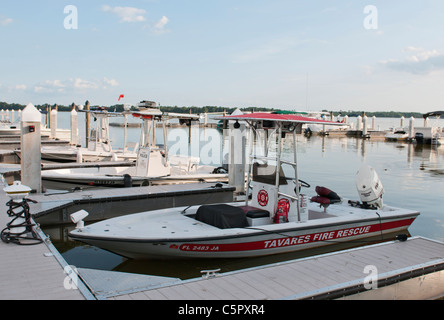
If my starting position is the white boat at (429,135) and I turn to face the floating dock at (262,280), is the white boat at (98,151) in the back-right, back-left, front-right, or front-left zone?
front-right

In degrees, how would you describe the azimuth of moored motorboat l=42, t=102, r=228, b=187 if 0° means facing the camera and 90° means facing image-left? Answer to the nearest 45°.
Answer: approximately 90°

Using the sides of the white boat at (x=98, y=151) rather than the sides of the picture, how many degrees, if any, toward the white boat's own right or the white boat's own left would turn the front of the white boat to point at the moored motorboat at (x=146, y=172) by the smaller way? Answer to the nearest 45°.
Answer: approximately 90° to the white boat's own left

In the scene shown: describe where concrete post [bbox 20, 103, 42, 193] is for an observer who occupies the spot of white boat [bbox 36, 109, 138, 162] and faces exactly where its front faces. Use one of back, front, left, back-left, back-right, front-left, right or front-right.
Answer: left

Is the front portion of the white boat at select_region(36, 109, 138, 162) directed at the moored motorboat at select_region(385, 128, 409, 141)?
no

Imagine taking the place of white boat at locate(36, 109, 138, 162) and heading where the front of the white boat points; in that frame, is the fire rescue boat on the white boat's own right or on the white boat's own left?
on the white boat's own left

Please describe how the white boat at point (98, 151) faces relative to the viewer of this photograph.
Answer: facing to the left of the viewer

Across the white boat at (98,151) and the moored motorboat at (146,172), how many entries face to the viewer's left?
2

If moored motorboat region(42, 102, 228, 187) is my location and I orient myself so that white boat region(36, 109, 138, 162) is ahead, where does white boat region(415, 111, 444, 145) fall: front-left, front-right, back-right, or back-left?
front-right

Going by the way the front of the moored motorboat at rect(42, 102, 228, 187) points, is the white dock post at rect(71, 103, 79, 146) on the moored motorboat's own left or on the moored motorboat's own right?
on the moored motorboat's own right

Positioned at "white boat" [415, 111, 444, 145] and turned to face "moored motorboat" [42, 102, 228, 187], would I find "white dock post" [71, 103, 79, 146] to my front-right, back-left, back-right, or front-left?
front-right

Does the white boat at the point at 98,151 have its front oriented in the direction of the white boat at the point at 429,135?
no

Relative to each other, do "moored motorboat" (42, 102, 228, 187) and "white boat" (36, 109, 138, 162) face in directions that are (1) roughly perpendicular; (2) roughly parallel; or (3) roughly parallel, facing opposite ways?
roughly parallel
